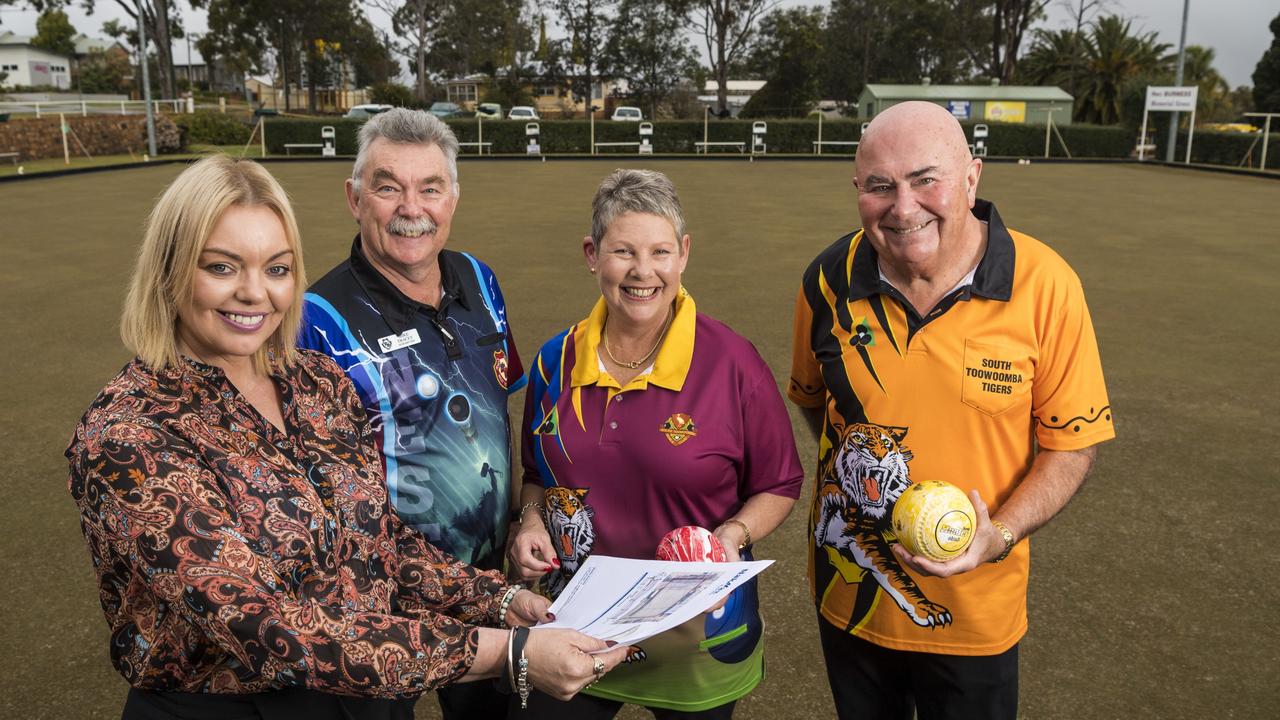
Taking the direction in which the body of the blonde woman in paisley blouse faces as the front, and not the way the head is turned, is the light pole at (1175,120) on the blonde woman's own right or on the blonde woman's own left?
on the blonde woman's own left

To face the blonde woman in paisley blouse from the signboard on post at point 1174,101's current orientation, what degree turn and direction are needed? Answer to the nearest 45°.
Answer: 0° — it already faces them

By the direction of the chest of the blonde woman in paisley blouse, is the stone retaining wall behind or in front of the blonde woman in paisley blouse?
behind

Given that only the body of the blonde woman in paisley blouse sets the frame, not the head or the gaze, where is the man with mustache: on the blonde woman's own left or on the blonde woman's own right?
on the blonde woman's own left

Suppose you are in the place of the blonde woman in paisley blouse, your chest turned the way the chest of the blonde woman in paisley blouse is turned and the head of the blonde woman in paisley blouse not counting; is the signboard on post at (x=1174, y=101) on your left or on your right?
on your left

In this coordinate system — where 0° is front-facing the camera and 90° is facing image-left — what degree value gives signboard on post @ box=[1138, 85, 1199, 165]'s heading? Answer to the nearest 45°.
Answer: approximately 0°

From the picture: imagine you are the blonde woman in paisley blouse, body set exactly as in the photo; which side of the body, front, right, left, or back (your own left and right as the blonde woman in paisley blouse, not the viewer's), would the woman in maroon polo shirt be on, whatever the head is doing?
left
